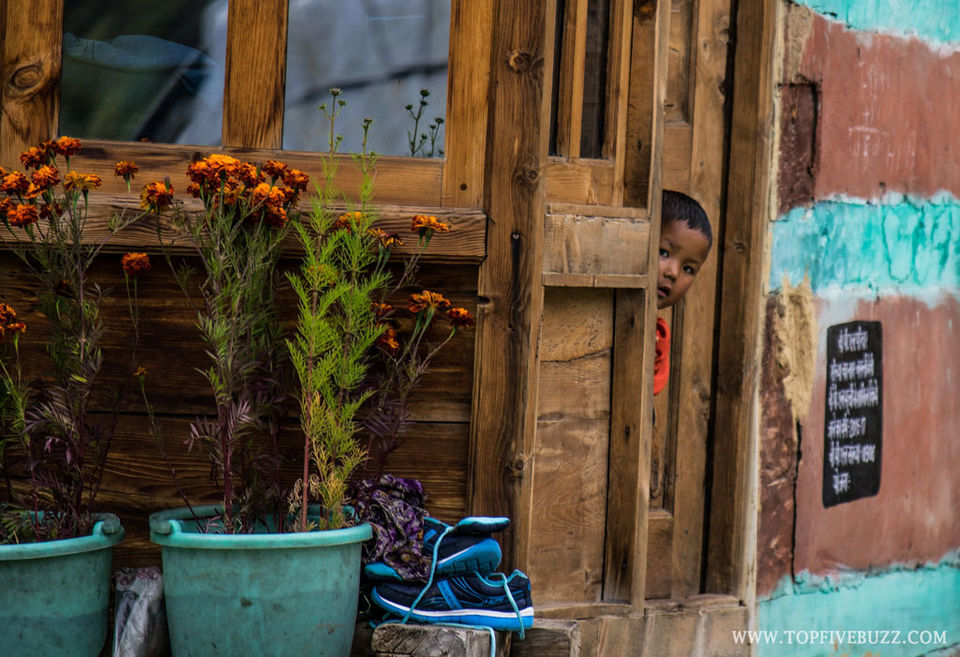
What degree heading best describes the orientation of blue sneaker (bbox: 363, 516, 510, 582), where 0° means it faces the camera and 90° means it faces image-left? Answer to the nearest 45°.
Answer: approximately 90°

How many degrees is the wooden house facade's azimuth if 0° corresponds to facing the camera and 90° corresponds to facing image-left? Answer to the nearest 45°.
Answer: approximately 0°

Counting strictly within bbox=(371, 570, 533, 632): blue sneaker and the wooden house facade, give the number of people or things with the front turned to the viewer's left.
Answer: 1

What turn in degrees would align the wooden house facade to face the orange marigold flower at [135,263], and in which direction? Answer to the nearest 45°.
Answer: approximately 45° to its right

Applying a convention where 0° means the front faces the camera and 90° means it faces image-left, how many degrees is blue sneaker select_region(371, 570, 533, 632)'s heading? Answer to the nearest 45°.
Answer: approximately 90°
